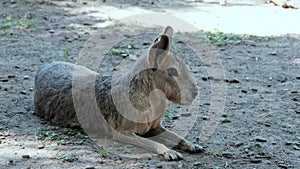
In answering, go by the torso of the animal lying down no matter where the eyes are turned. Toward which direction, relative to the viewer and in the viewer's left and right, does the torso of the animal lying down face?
facing the viewer and to the right of the viewer

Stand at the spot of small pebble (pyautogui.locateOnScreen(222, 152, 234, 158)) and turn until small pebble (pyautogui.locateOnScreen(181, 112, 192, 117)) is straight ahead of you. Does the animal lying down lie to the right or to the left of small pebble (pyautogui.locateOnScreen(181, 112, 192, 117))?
left

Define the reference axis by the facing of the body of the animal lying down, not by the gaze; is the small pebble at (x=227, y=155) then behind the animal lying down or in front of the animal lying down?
in front
